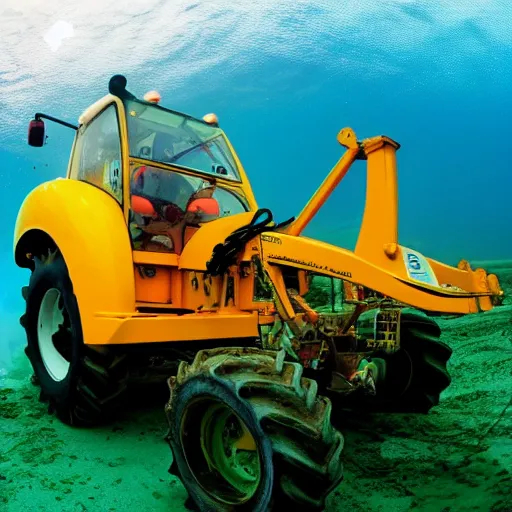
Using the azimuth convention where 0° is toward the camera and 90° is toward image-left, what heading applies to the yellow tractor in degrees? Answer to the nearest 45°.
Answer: approximately 315°
